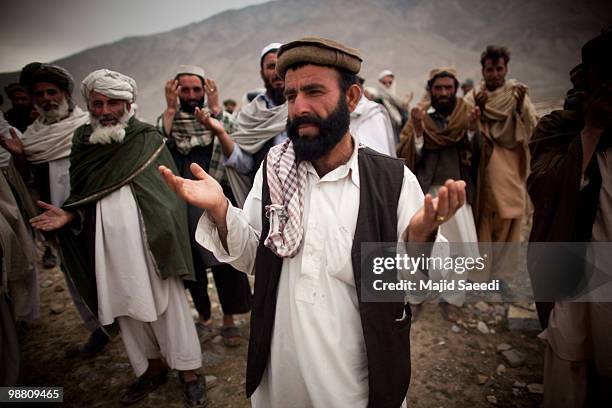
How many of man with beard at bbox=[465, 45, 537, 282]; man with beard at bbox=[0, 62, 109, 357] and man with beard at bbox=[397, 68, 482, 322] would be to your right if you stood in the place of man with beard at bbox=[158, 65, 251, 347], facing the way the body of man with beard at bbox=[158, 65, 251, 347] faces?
1

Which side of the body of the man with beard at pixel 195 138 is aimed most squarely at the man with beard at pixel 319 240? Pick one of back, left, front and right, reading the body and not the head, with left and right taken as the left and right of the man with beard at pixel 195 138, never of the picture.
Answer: front

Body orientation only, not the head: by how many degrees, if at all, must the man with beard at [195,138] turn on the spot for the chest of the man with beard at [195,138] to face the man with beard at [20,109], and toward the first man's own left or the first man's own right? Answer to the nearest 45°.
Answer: approximately 135° to the first man's own right

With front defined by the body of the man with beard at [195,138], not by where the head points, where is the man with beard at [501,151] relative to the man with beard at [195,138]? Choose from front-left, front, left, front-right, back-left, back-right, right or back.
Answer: left

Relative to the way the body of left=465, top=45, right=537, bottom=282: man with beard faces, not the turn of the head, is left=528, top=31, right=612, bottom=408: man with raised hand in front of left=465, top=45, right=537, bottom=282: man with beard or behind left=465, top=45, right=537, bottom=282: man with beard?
in front

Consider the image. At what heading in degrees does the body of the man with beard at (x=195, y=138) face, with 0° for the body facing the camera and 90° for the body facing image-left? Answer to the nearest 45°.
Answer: approximately 0°

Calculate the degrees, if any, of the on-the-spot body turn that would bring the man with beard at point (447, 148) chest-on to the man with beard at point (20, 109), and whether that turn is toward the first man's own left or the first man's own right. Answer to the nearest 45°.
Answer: approximately 90° to the first man's own right

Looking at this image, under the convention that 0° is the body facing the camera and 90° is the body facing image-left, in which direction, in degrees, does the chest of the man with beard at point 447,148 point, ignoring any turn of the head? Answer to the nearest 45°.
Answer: approximately 0°

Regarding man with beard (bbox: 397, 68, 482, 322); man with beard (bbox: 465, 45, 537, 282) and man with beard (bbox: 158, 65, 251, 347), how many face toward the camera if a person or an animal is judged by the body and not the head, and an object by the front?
3
